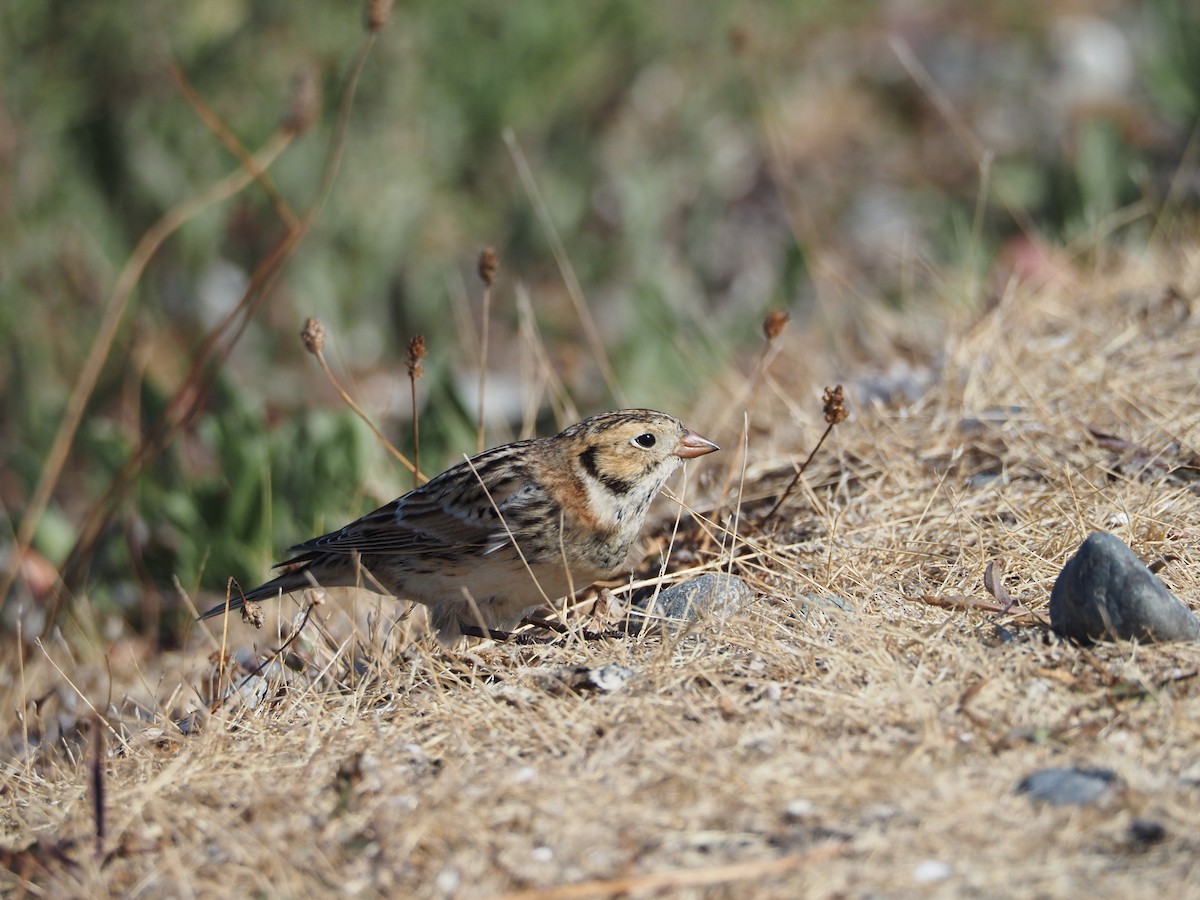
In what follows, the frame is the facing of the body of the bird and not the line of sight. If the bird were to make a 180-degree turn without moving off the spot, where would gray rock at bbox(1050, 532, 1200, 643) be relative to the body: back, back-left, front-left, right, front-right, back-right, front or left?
back-left

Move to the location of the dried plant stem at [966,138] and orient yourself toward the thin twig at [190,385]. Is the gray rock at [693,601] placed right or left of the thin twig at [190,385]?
left

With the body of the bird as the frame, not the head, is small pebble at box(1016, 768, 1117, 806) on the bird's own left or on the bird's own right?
on the bird's own right

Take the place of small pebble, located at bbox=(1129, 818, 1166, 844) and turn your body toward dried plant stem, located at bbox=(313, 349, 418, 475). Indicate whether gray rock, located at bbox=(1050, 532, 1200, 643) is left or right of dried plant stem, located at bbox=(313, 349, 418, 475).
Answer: right

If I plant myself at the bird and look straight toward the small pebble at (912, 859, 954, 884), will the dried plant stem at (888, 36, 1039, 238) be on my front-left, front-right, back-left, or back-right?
back-left

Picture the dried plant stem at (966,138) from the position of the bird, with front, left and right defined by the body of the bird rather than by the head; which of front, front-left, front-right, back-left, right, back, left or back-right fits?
front-left

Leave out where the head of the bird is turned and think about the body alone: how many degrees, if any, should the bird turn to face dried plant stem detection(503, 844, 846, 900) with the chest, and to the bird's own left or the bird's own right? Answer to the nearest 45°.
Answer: approximately 90° to the bird's own right

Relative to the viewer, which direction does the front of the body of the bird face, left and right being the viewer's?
facing to the right of the viewer

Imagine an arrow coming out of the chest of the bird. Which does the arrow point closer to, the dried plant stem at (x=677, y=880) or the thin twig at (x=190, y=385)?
the dried plant stem

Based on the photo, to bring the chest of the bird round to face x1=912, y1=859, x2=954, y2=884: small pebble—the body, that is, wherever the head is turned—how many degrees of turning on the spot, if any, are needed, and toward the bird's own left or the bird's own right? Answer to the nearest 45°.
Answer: approximately 90° to the bird's own right

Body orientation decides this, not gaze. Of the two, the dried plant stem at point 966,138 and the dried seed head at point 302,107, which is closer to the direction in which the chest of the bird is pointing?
the dried plant stem

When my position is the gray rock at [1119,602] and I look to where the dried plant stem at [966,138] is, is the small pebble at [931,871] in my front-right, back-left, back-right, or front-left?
back-left
